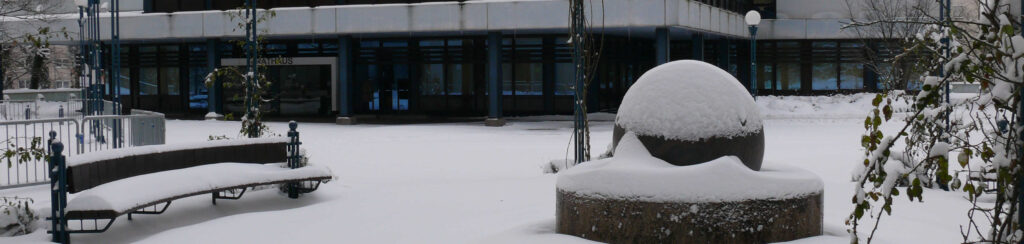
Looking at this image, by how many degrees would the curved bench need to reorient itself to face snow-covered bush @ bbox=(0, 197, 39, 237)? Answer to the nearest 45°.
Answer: approximately 90° to its right

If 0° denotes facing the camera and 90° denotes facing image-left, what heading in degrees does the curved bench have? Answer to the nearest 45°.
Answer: approximately 315°

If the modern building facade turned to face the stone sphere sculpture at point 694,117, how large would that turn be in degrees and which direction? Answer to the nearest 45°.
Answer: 0° — it already faces it

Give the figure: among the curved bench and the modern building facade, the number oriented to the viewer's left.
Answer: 0

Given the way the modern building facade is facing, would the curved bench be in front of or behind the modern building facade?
in front

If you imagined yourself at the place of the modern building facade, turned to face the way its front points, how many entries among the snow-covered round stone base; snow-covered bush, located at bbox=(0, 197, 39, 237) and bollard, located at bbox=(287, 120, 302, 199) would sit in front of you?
3

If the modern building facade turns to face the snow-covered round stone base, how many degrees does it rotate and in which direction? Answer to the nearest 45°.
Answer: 0° — it already faces it

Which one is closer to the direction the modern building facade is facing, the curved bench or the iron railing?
the curved bench

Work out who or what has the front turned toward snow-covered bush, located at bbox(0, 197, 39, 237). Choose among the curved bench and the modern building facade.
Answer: the modern building facade

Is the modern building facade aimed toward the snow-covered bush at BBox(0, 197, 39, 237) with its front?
yes

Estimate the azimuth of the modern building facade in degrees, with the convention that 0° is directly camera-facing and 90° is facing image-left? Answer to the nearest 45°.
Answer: approximately 0°
